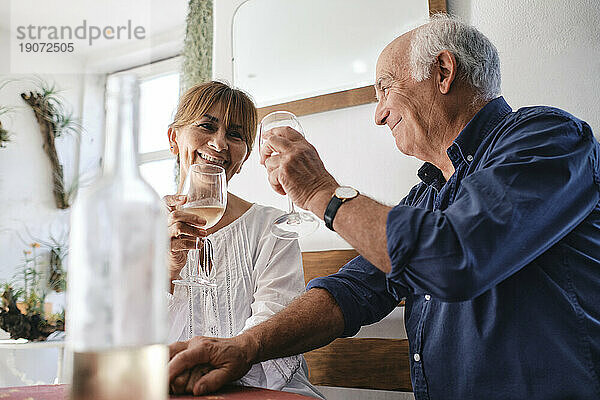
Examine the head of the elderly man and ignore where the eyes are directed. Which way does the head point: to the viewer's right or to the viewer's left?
to the viewer's left

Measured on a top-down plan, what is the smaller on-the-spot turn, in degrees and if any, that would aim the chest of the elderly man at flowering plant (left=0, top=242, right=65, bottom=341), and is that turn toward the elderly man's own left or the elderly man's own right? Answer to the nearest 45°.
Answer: approximately 45° to the elderly man's own right

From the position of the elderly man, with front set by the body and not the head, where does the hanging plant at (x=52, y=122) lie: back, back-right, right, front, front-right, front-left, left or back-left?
front-right

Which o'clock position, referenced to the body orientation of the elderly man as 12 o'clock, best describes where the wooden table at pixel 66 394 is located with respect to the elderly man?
The wooden table is roughly at 11 o'clock from the elderly man.

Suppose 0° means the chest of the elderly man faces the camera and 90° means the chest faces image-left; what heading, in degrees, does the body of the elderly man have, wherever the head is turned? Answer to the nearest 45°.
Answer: approximately 90°

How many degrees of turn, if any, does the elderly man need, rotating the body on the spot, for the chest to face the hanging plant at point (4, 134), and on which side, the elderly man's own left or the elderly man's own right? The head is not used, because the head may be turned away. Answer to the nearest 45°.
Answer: approximately 45° to the elderly man's own right
